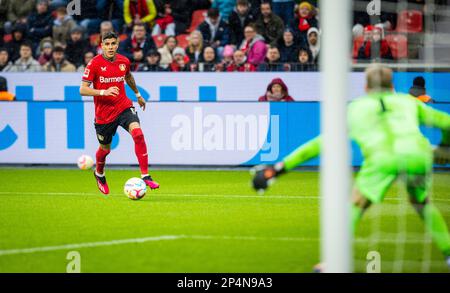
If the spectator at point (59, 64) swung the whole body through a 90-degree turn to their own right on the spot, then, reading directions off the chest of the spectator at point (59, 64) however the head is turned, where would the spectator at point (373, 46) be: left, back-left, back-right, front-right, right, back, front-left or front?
back-left

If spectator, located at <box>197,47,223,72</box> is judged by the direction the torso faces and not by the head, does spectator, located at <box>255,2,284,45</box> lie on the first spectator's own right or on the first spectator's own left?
on the first spectator's own left

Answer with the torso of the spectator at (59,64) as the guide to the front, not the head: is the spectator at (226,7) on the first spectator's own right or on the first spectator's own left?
on the first spectator's own left

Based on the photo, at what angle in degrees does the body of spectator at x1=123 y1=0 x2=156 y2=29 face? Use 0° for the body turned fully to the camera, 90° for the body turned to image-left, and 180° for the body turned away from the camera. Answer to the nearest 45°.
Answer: approximately 0°

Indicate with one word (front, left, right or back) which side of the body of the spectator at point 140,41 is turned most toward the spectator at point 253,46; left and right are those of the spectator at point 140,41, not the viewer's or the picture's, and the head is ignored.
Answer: left

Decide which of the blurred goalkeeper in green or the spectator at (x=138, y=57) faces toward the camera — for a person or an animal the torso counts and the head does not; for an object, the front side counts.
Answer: the spectator

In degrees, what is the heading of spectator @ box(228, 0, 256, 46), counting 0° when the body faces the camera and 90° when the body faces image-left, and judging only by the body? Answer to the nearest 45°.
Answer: approximately 0°

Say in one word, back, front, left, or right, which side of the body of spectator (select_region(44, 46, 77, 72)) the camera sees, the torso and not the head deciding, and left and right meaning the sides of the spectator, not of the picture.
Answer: front

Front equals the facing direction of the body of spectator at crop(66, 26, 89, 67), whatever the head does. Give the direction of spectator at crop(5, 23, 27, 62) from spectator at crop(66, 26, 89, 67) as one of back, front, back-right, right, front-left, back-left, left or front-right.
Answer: back-right

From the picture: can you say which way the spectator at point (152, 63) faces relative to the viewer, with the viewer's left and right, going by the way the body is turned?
facing the viewer

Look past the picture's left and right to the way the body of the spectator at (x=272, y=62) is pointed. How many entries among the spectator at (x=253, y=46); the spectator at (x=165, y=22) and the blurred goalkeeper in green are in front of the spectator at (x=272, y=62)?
1

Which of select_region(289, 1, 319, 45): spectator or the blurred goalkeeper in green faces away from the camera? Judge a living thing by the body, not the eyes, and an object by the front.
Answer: the blurred goalkeeper in green

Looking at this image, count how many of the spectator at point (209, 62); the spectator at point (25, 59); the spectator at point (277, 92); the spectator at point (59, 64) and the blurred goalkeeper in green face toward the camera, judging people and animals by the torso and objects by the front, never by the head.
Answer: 4

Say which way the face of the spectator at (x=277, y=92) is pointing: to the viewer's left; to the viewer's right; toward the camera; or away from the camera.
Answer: toward the camera

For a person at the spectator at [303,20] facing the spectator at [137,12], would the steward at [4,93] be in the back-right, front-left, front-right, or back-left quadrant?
front-left
